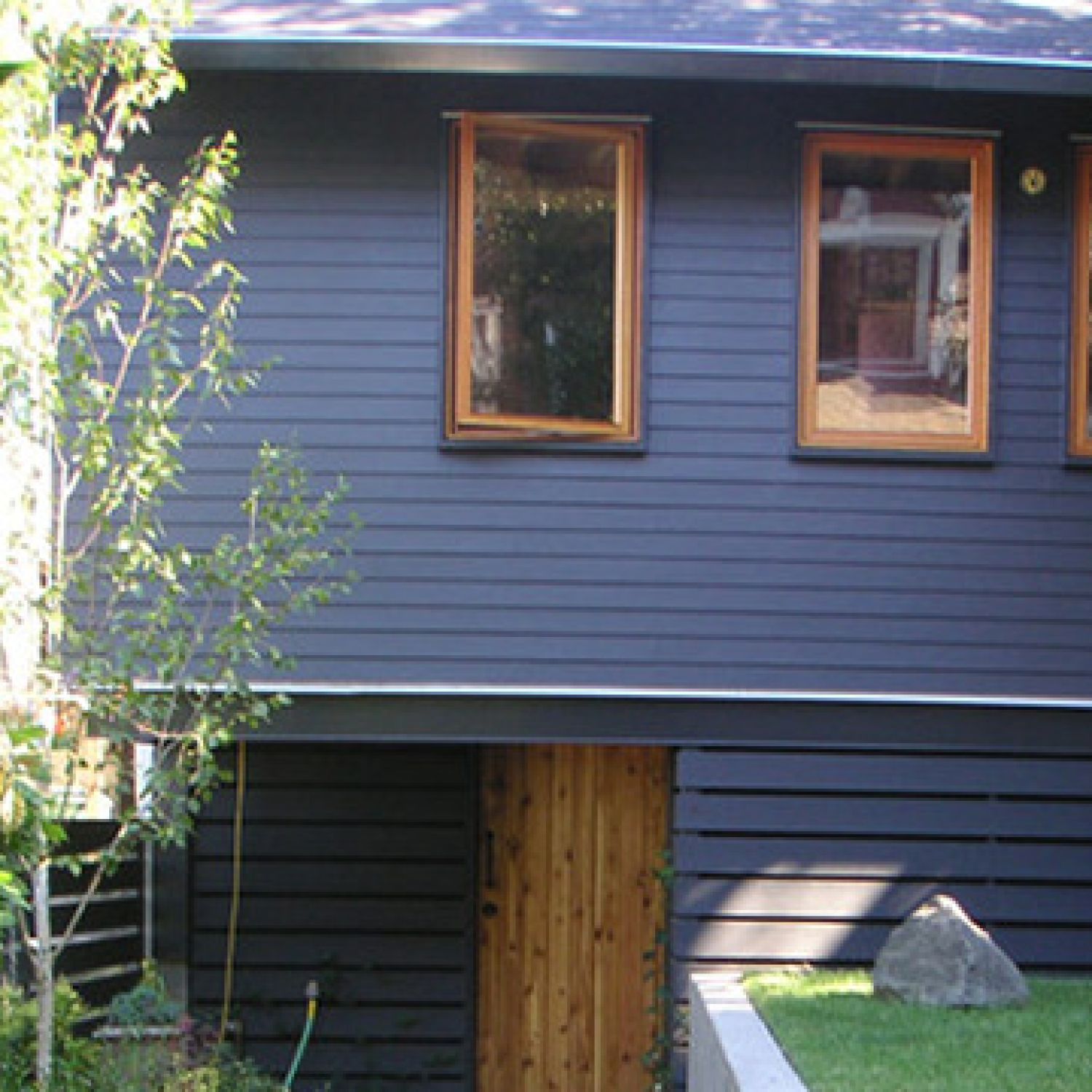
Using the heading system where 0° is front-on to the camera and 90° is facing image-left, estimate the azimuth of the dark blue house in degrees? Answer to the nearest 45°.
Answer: approximately 0°

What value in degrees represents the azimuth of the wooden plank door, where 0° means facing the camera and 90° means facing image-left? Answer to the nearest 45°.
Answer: approximately 0°

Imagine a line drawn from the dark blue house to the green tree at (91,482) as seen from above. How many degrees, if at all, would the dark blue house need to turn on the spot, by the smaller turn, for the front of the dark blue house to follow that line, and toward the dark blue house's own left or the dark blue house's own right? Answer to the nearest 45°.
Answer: approximately 45° to the dark blue house's own right

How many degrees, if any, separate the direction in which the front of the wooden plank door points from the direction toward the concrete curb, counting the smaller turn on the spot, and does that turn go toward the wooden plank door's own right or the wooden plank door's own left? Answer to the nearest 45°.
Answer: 0° — it already faces it

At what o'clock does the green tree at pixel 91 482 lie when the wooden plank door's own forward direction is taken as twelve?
The green tree is roughly at 1 o'clock from the wooden plank door.
